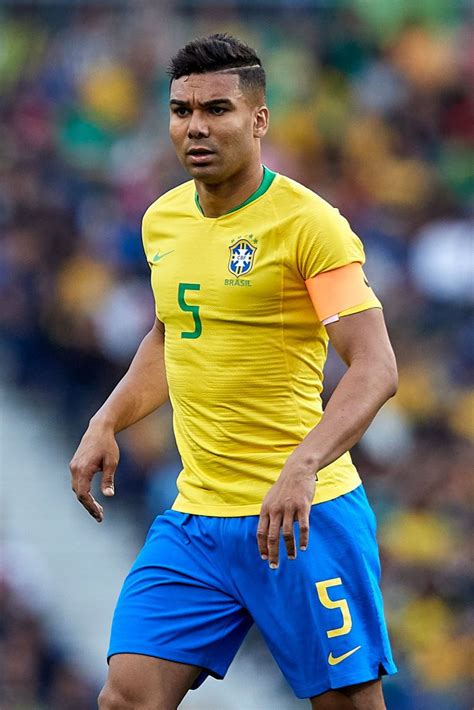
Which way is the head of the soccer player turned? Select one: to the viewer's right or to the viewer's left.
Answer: to the viewer's left
